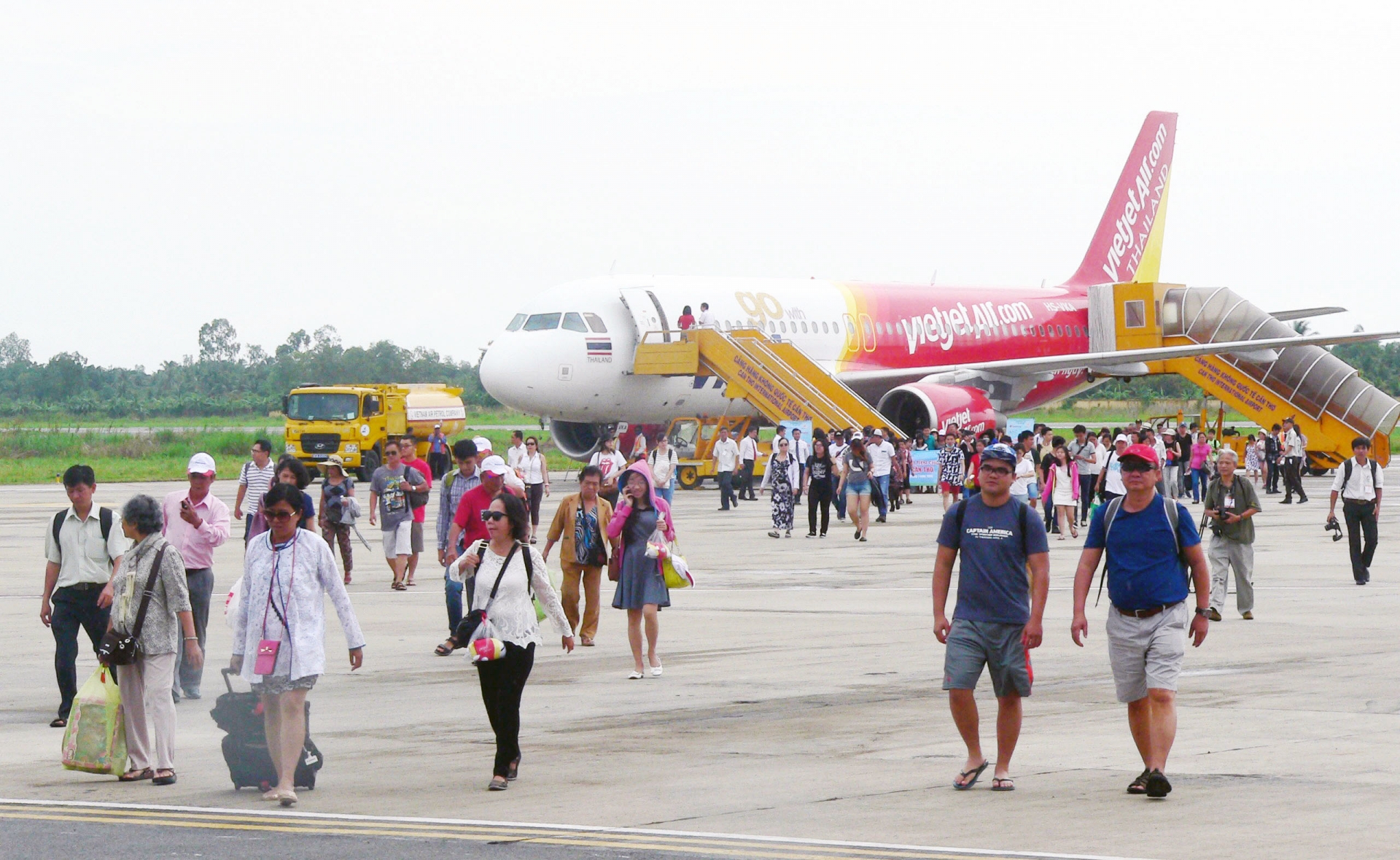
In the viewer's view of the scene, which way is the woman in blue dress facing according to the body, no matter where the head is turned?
toward the camera

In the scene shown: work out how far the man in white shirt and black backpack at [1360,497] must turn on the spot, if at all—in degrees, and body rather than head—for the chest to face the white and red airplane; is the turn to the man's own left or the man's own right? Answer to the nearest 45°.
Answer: approximately 135° to the man's own right

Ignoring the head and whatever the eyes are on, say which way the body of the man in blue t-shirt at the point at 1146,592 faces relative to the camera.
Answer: toward the camera

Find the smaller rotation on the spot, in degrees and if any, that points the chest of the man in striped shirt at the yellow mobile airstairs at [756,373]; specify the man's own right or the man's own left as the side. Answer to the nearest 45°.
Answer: approximately 180°

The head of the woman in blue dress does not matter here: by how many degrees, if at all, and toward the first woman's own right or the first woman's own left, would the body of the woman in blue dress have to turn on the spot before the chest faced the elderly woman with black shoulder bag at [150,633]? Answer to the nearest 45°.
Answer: approximately 45° to the first woman's own right

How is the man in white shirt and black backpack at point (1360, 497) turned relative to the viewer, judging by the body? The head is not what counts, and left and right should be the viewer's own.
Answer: facing the viewer

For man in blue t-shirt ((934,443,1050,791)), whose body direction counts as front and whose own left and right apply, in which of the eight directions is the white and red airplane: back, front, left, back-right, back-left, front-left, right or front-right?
back

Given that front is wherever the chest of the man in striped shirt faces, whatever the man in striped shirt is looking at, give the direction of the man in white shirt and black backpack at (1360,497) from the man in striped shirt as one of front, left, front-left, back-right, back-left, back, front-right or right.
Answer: back-left

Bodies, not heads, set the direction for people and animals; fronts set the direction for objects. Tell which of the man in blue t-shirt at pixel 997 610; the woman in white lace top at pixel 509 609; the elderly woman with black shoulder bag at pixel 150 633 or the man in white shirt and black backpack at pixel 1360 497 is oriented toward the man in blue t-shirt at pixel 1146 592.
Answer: the man in white shirt and black backpack

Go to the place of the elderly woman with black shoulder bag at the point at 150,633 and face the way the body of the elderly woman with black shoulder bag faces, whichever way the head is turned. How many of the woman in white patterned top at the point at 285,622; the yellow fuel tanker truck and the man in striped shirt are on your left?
1
